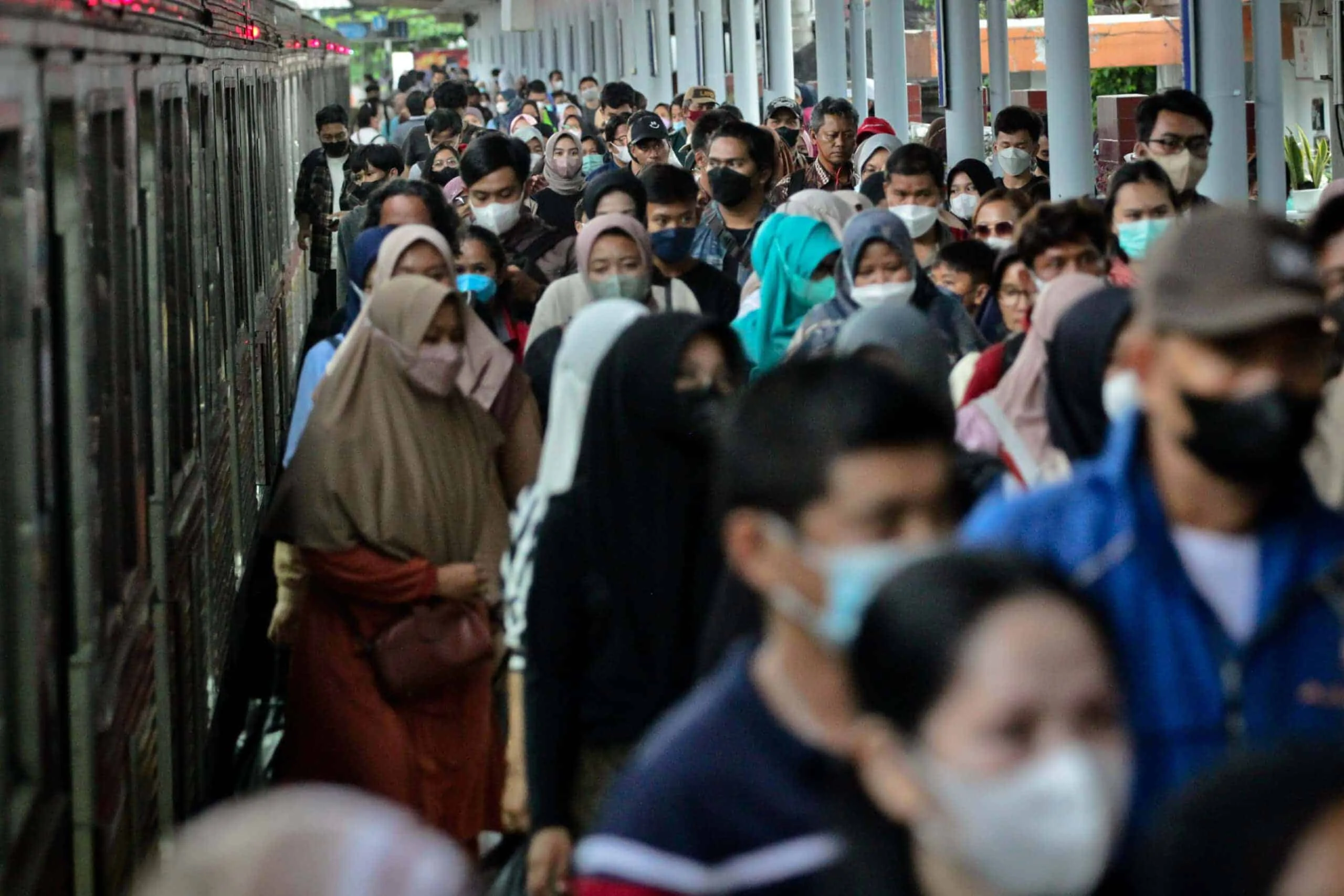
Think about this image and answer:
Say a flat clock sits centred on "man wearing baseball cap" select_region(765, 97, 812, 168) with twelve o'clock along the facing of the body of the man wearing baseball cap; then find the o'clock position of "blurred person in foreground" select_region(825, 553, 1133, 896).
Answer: The blurred person in foreground is roughly at 12 o'clock from the man wearing baseball cap.

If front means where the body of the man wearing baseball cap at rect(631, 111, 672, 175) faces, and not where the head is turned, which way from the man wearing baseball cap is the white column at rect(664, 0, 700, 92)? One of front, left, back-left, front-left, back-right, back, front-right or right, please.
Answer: back-left

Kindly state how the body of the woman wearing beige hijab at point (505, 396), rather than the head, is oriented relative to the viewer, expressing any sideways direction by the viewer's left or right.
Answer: facing the viewer

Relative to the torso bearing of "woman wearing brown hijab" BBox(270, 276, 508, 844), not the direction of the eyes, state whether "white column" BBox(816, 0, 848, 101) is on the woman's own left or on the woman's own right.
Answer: on the woman's own left

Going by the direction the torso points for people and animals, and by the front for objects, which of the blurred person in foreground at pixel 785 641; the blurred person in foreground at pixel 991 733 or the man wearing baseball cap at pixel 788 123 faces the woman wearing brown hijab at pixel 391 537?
the man wearing baseball cap

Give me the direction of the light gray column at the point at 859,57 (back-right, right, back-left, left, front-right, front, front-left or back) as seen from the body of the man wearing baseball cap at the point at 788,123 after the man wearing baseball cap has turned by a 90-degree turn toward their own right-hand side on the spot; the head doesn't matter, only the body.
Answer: right

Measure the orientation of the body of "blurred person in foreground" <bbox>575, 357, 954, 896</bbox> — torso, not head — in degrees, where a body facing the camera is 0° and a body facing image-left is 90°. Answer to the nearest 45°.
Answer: approximately 315°

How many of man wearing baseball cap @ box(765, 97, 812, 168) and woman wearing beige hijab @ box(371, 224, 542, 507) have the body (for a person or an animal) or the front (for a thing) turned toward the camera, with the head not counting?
2

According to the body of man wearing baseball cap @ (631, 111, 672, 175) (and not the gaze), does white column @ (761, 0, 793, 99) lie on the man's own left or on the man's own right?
on the man's own left

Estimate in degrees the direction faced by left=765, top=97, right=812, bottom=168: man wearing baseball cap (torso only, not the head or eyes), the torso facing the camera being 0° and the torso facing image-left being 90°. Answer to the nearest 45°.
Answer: approximately 0°
